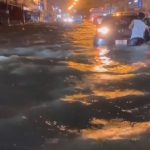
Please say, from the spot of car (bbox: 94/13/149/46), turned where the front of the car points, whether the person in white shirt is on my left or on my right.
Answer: on my left

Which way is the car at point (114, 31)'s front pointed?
toward the camera
